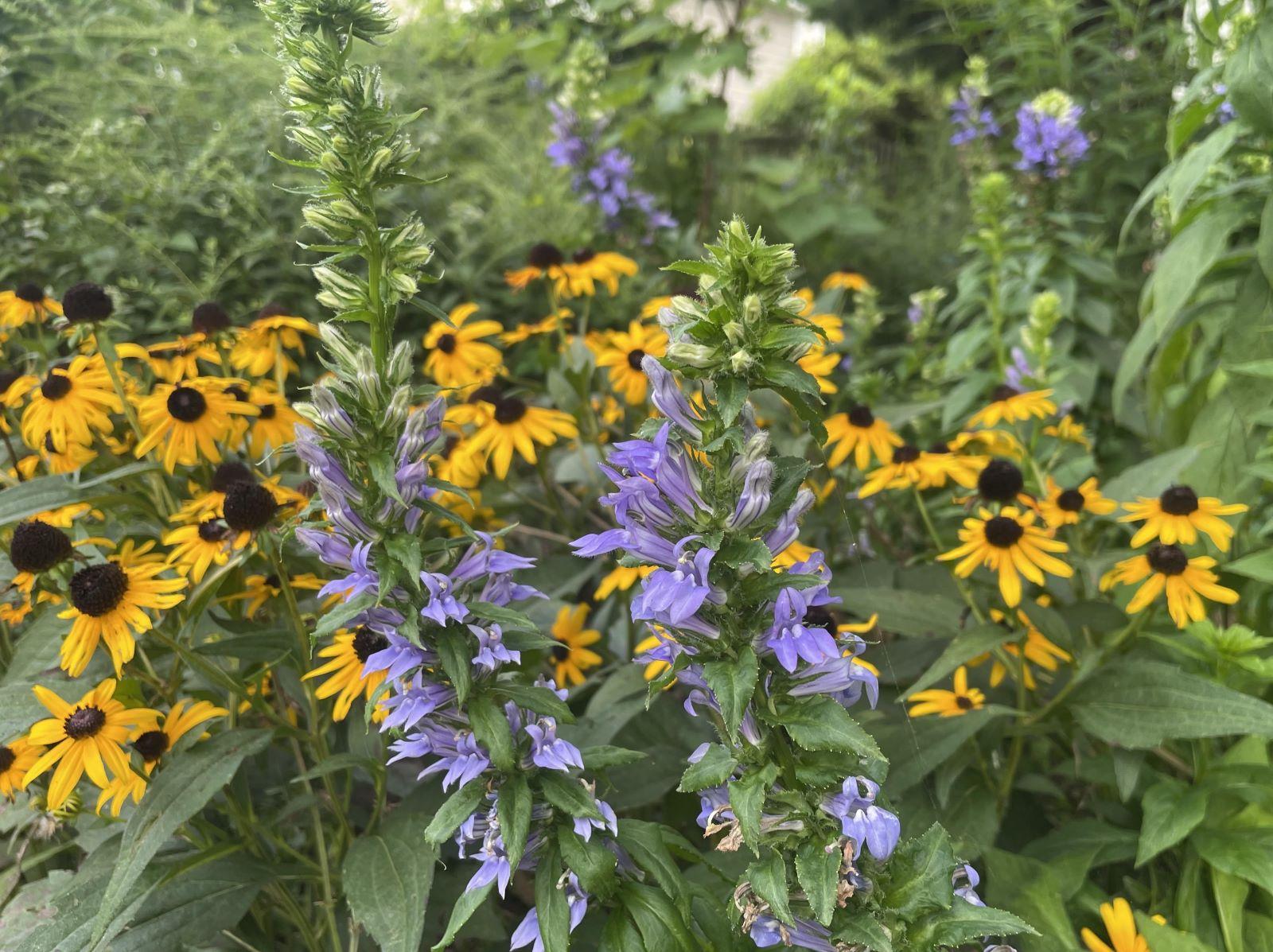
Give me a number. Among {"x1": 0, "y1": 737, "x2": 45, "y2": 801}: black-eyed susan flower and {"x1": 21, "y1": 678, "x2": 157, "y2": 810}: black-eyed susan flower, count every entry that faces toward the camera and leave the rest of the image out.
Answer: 2

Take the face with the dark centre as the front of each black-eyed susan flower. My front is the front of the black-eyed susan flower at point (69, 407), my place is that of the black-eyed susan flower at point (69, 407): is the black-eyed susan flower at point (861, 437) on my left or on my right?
on my left

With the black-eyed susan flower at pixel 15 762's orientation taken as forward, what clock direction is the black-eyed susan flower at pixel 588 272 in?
the black-eyed susan flower at pixel 588 272 is roughly at 8 o'clock from the black-eyed susan flower at pixel 15 762.

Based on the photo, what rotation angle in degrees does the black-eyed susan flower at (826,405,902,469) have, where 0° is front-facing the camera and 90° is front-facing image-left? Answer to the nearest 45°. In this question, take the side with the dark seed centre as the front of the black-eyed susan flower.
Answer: approximately 0°

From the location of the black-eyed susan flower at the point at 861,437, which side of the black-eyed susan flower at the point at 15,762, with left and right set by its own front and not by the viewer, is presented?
left

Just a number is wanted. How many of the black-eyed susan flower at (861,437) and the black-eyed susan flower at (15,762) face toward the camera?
2

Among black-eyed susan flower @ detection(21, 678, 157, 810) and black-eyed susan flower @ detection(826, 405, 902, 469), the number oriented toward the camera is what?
2
